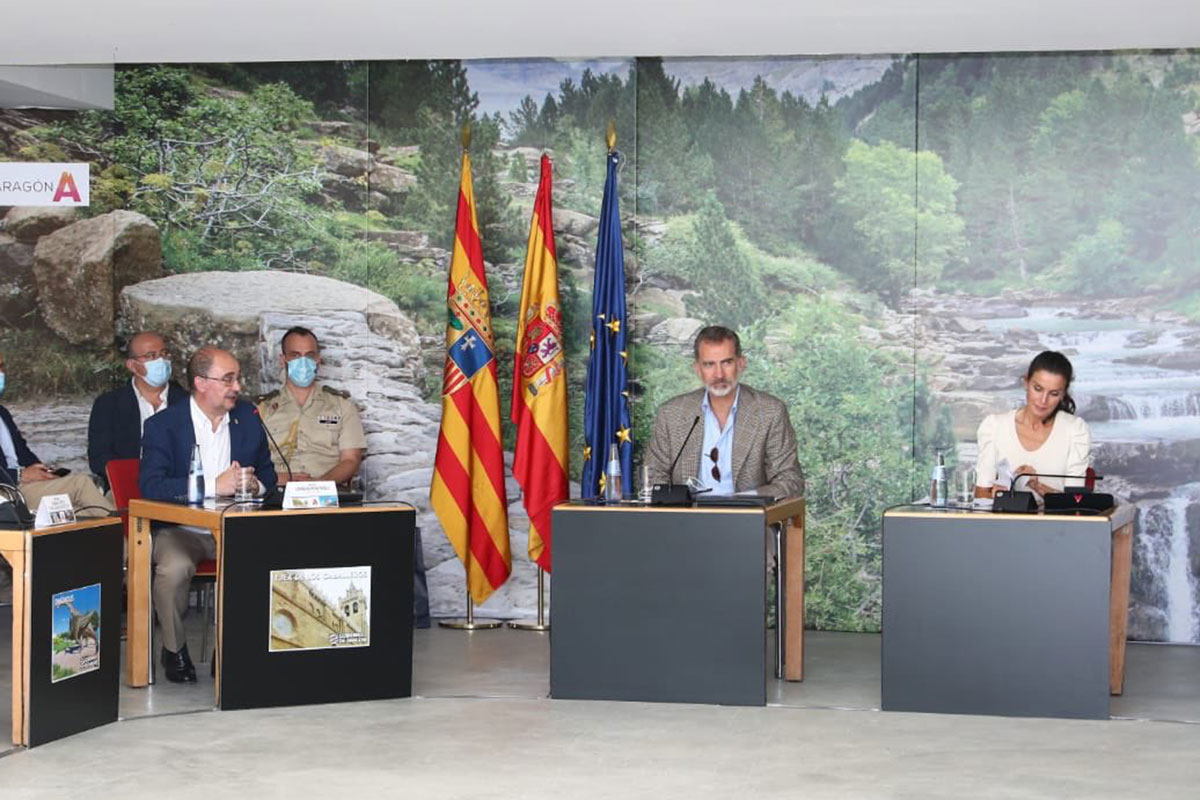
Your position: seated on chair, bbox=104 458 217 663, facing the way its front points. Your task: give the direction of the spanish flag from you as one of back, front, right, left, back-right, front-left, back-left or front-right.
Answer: front-left

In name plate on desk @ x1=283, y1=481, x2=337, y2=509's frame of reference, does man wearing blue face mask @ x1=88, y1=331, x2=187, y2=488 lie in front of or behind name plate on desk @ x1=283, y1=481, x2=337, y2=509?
behind

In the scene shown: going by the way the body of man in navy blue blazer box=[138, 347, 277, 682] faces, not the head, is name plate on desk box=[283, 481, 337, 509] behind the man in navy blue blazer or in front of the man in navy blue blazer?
in front

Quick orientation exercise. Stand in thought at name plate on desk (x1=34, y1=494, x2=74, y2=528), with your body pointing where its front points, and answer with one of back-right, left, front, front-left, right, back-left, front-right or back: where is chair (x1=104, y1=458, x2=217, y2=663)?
back-left

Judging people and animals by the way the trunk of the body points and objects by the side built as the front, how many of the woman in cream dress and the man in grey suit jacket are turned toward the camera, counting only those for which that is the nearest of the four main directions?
2

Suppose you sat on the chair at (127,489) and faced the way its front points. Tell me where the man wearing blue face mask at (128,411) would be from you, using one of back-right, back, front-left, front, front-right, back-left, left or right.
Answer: back-left

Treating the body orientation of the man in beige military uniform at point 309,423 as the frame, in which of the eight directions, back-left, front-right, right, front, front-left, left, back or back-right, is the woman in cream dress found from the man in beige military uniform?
front-left
